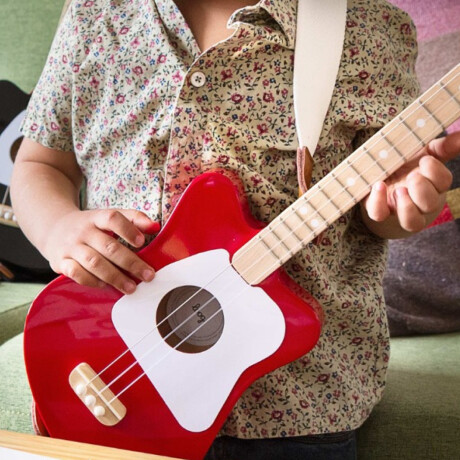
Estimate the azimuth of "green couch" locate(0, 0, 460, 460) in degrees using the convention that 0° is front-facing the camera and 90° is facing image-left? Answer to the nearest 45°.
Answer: approximately 0°
